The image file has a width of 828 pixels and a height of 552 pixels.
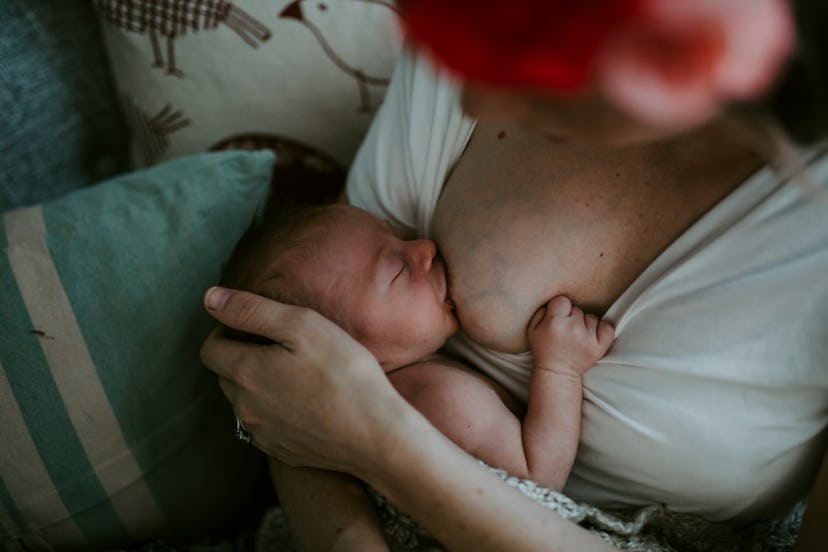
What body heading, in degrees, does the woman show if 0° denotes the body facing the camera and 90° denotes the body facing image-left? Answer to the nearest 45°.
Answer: approximately 45°

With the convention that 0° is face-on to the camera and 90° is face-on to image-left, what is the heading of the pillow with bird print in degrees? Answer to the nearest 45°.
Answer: approximately 0°
